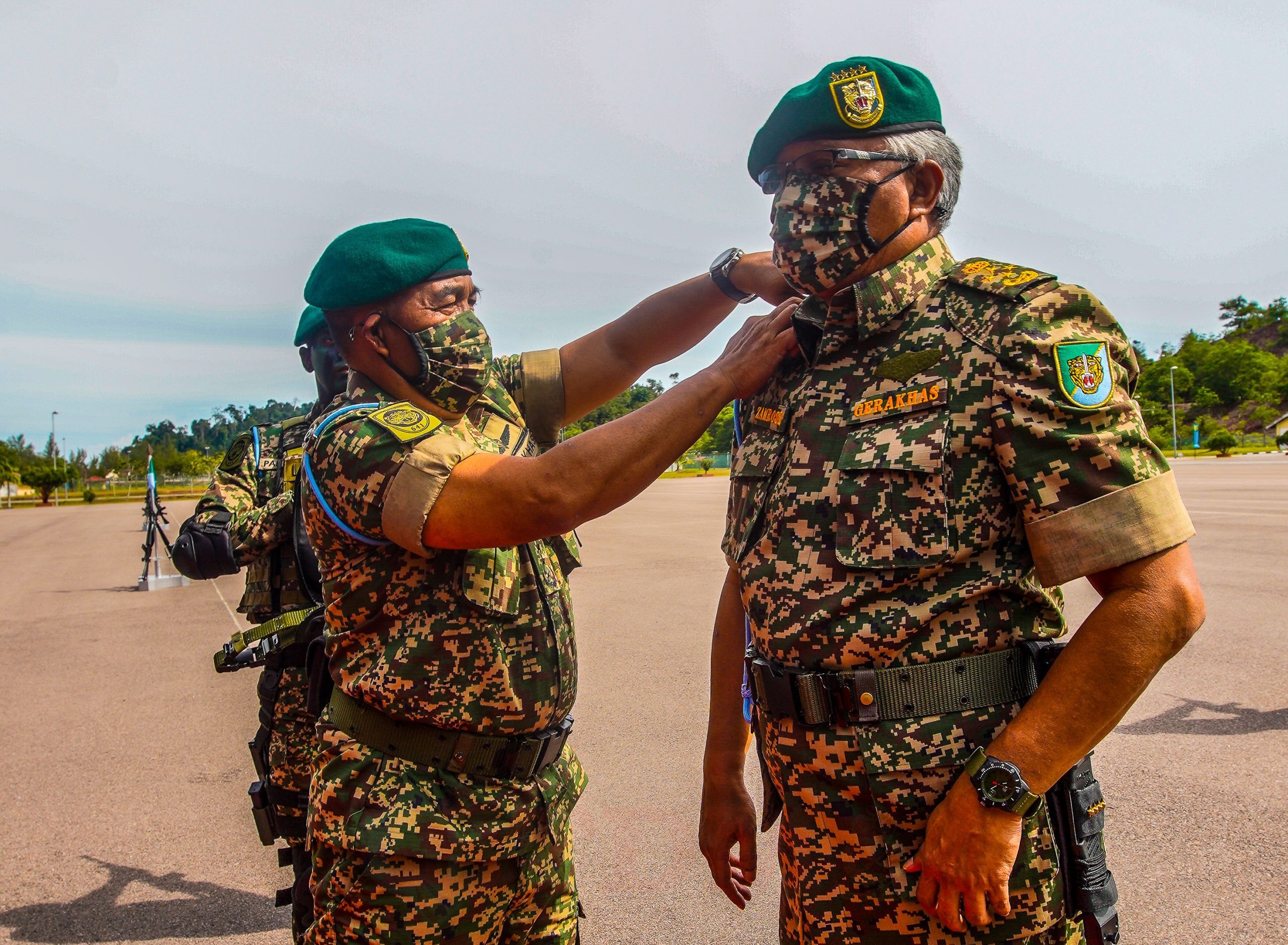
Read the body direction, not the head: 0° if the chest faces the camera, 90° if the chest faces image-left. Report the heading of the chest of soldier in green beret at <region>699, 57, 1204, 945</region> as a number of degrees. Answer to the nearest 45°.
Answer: approximately 45°

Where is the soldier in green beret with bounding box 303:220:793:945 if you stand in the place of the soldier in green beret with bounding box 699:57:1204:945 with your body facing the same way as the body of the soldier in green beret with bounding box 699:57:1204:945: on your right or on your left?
on your right

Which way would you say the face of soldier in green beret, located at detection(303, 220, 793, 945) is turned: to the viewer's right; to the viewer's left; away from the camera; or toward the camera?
to the viewer's right

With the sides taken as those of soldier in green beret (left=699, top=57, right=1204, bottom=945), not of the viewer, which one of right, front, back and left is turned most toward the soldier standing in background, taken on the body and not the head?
right

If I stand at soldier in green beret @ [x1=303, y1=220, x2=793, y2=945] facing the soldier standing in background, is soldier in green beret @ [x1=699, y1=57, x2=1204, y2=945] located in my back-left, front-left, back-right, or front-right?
back-right
